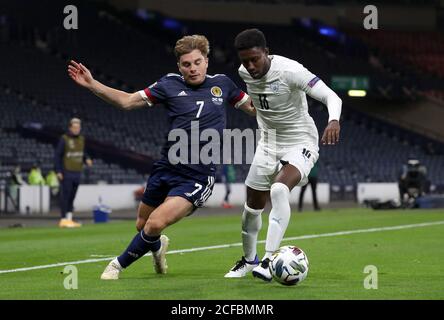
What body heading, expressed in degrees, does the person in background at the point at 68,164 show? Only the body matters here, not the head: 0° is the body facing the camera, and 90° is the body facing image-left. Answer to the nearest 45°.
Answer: approximately 315°

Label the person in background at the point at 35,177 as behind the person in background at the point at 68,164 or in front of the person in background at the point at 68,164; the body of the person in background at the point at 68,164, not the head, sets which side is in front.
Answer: behind

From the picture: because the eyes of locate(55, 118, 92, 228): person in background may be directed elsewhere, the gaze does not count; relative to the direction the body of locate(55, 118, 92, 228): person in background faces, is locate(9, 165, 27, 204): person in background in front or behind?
behind

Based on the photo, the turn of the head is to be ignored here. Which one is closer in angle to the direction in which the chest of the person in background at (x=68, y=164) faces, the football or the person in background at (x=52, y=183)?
the football

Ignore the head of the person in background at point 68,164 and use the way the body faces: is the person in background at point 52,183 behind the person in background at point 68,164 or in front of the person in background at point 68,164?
behind

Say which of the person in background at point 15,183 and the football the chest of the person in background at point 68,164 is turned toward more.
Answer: the football
